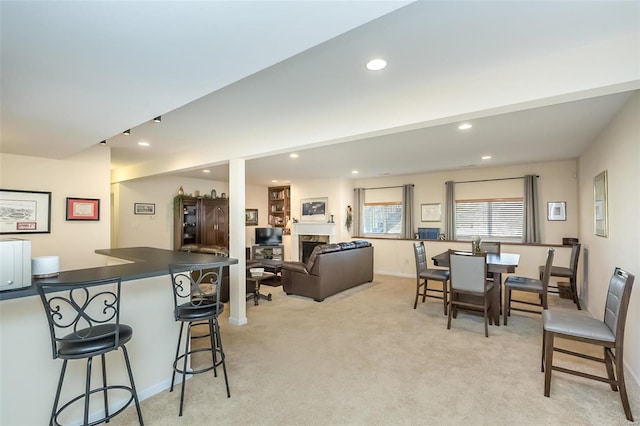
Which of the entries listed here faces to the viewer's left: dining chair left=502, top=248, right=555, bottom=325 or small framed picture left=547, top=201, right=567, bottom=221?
the dining chair

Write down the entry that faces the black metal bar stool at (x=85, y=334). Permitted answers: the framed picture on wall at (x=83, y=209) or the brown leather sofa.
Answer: the framed picture on wall

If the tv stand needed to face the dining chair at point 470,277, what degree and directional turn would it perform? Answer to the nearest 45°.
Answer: approximately 45° to its left

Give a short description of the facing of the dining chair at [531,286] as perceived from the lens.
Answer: facing to the left of the viewer

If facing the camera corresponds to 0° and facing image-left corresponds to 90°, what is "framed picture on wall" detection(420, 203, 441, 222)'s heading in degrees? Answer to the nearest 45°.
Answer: approximately 0°

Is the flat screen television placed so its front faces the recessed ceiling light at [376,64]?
yes
